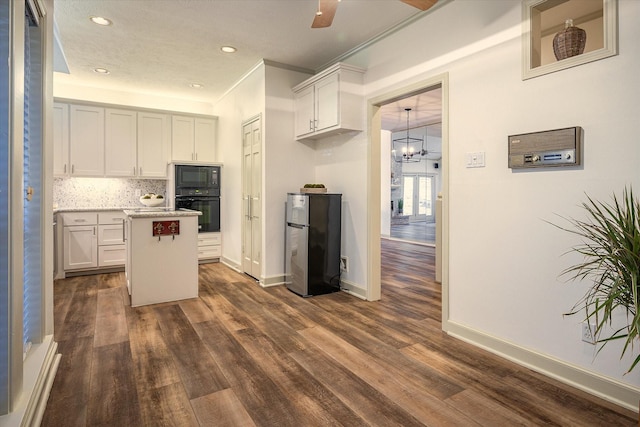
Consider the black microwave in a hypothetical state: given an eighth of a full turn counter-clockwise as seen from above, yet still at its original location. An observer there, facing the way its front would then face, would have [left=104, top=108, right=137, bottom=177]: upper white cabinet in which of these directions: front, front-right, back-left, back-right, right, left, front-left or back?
back-right

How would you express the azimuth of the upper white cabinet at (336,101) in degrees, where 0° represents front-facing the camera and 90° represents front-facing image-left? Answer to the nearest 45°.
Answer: approximately 45°

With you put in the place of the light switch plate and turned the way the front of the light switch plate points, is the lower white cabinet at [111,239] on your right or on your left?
on your right

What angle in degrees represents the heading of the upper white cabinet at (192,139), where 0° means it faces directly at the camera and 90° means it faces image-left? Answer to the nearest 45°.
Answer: approximately 0°

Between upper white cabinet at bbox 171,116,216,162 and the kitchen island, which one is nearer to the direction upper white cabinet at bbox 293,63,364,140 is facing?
the kitchen island

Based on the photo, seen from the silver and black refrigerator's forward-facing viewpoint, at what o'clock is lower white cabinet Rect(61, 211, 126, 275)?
The lower white cabinet is roughly at 2 o'clock from the silver and black refrigerator.

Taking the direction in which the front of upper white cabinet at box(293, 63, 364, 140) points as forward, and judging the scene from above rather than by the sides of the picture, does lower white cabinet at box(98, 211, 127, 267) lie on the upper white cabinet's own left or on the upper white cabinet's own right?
on the upper white cabinet's own right

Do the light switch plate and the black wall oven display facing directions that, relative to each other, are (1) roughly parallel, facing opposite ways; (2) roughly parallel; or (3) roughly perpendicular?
roughly perpendicular

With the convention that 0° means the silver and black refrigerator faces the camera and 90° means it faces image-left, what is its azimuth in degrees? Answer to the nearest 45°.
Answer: approximately 45°

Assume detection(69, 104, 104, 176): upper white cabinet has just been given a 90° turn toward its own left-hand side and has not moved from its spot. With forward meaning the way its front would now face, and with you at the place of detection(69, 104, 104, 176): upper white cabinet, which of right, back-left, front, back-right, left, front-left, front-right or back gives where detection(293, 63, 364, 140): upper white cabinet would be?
front-right
